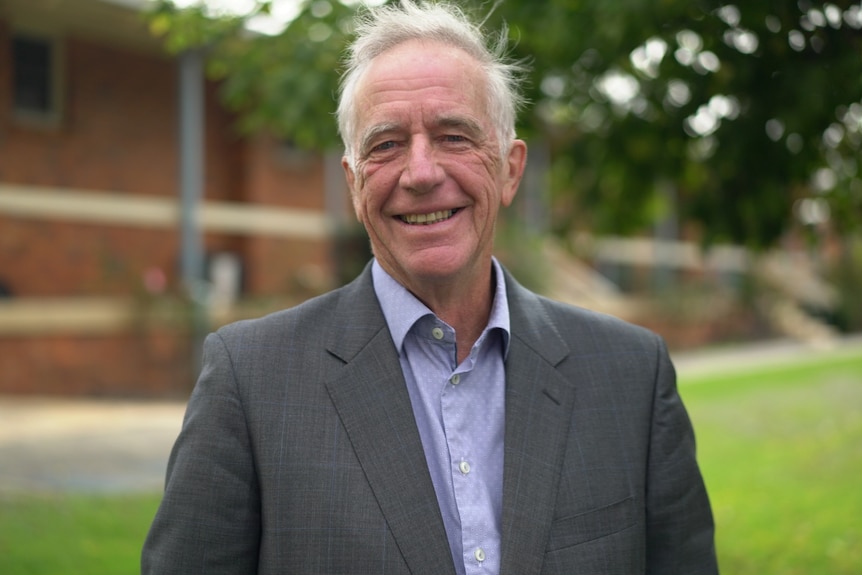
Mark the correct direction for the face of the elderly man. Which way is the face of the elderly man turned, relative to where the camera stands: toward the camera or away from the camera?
toward the camera

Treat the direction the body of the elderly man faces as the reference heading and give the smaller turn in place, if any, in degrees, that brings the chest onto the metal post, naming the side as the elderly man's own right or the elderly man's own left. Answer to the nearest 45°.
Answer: approximately 180°

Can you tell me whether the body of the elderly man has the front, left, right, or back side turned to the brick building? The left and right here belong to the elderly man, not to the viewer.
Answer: back

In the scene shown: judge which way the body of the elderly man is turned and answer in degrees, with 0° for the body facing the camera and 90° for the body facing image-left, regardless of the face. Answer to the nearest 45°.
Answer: approximately 0°
